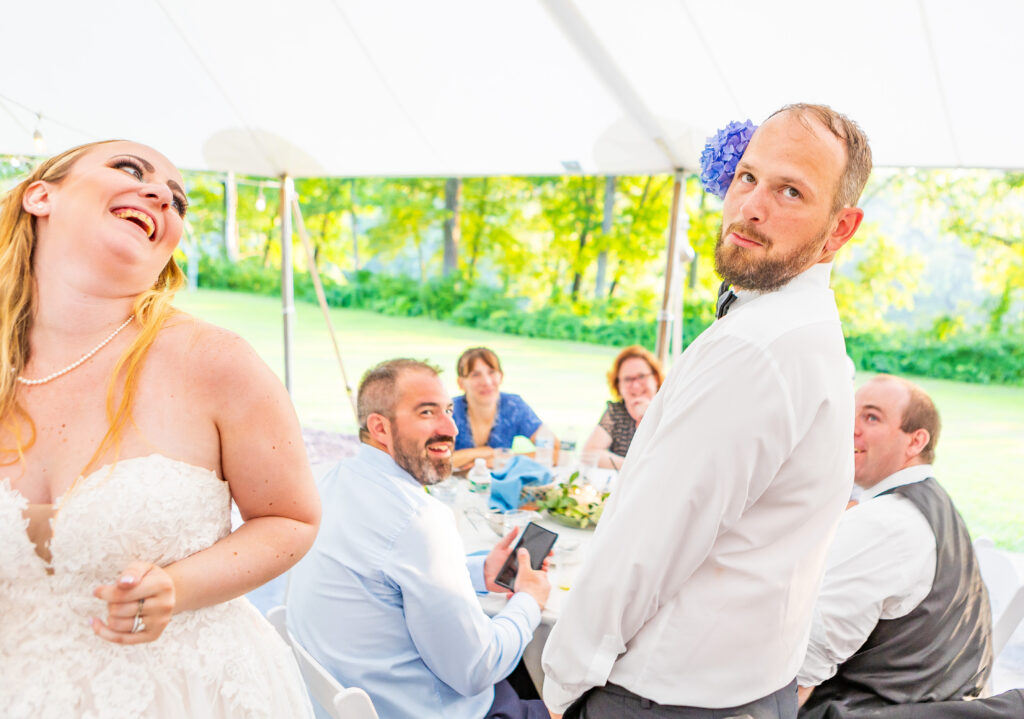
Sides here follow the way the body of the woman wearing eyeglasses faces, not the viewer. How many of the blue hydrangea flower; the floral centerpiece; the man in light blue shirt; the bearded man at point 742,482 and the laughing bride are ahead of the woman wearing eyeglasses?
5

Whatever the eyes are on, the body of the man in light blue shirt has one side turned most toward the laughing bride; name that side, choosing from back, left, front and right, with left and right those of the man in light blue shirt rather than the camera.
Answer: back

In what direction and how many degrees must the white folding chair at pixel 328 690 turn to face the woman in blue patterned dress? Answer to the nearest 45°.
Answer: approximately 45° to its left

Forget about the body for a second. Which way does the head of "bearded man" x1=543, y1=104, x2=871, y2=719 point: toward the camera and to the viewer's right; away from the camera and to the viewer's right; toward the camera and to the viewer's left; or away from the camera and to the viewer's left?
toward the camera and to the viewer's left

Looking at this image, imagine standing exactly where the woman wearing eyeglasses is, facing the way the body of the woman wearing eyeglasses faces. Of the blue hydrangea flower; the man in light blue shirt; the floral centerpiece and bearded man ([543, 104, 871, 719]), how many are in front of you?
4

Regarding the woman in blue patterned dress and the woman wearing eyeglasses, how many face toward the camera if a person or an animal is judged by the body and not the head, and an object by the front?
2

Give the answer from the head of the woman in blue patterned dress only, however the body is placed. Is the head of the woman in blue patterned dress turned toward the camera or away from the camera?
toward the camera

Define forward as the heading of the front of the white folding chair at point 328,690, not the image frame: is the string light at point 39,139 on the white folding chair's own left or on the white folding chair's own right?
on the white folding chair's own left

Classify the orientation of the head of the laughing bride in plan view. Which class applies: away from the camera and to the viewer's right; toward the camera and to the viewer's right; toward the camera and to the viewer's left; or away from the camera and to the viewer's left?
toward the camera and to the viewer's right

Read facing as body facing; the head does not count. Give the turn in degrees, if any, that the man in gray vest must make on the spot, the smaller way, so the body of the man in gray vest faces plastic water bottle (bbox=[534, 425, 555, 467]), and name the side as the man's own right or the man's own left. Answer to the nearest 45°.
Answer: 0° — they already face it

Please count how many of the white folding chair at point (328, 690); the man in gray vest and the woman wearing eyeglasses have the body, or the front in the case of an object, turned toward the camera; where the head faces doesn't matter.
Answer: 1

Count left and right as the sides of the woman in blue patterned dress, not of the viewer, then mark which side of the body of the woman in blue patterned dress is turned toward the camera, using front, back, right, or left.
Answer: front

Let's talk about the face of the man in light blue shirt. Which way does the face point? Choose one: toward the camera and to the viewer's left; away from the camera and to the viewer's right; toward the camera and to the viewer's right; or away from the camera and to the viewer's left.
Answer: toward the camera and to the viewer's right

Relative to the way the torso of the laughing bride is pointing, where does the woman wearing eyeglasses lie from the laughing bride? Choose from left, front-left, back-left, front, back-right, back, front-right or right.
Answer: back

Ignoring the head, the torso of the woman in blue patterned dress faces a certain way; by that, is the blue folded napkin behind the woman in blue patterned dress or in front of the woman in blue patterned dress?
in front

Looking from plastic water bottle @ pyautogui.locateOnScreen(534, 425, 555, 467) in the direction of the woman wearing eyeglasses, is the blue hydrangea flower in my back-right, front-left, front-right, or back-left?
back-right

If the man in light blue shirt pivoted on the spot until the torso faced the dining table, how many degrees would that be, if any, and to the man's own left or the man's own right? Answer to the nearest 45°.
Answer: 0° — they already face it
